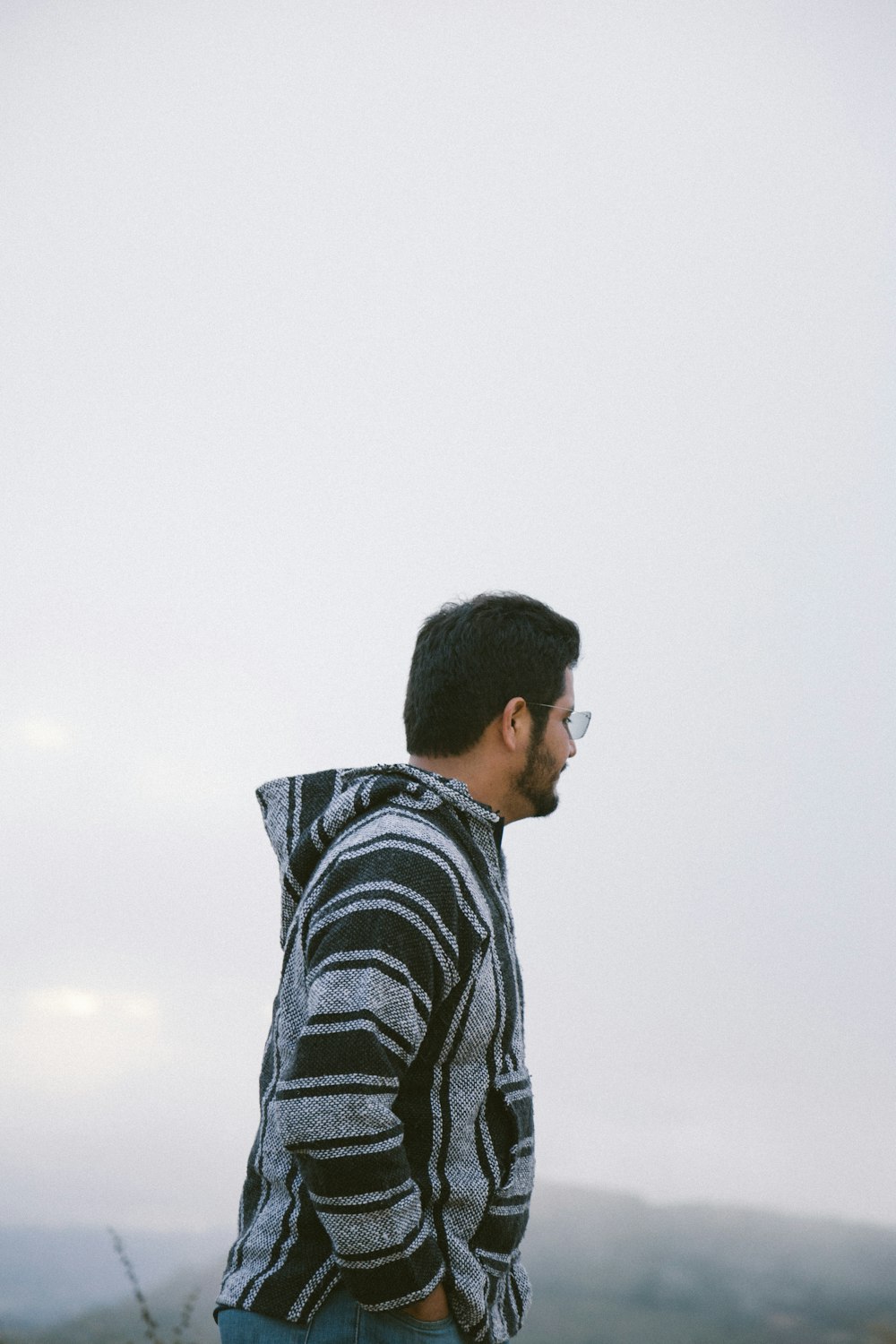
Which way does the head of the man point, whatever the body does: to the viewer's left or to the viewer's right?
to the viewer's right

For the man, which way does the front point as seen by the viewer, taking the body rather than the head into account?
to the viewer's right
